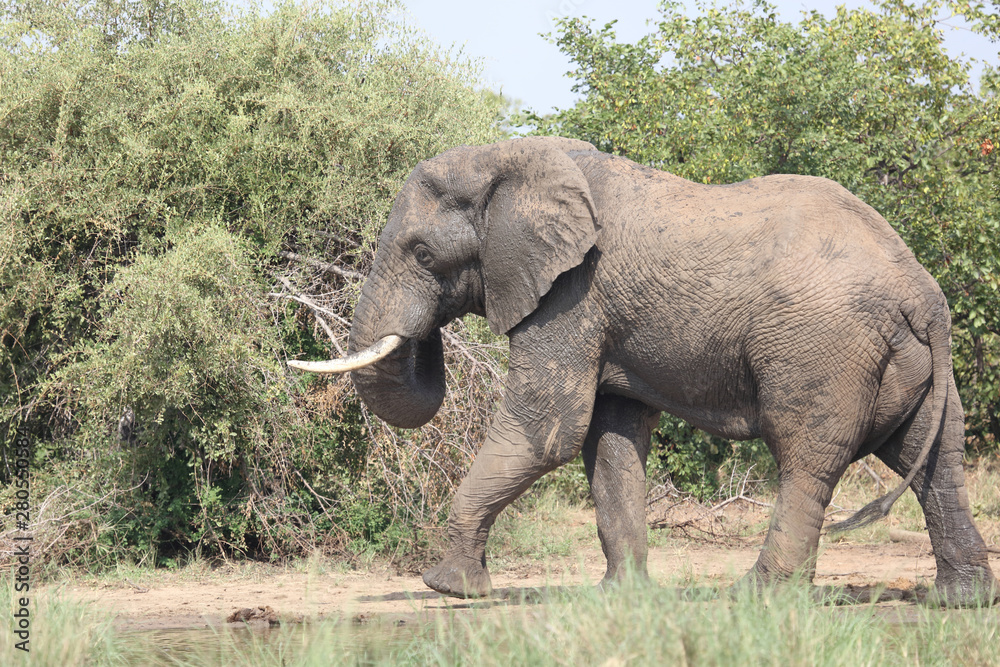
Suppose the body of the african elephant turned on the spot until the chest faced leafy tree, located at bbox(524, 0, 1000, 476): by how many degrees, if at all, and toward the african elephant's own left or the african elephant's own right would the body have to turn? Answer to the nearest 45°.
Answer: approximately 90° to the african elephant's own right

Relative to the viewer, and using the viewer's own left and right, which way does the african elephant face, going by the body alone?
facing to the left of the viewer

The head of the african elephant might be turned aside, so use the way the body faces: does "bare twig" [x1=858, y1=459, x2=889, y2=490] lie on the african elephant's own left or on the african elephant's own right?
on the african elephant's own right

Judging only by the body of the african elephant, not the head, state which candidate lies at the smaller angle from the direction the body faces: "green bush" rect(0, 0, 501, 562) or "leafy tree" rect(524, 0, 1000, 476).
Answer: the green bush

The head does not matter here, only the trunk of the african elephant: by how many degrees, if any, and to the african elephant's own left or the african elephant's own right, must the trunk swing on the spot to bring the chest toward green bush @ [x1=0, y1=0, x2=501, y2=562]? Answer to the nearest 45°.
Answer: approximately 45° to the african elephant's own right
